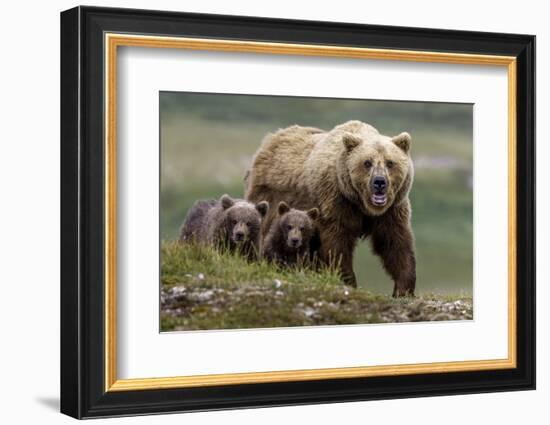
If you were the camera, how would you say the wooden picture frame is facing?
facing the viewer and to the right of the viewer
